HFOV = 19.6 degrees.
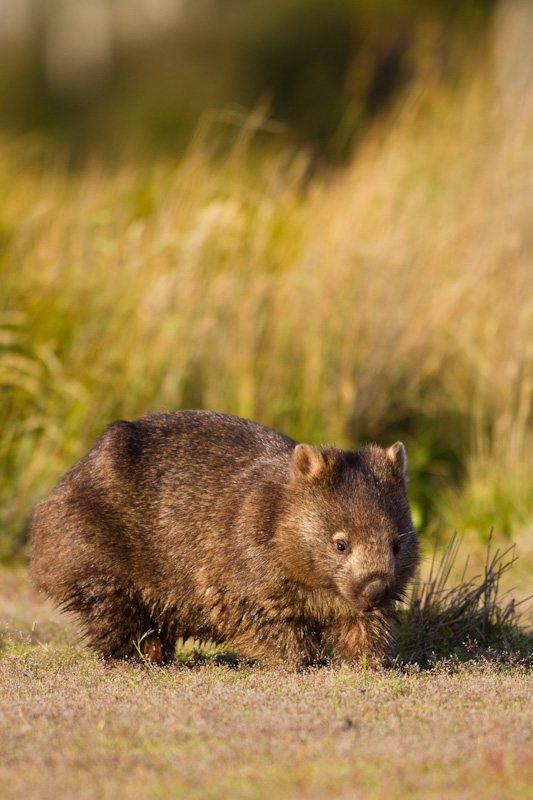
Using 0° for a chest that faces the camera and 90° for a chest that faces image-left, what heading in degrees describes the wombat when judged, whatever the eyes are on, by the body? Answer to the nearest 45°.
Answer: approximately 315°

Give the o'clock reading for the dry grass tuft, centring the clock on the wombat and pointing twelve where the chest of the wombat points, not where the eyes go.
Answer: The dry grass tuft is roughly at 10 o'clock from the wombat.
